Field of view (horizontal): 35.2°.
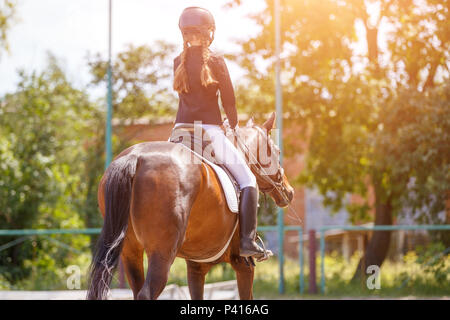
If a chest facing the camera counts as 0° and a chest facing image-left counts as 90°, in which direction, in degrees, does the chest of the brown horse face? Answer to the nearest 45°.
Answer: approximately 225°
